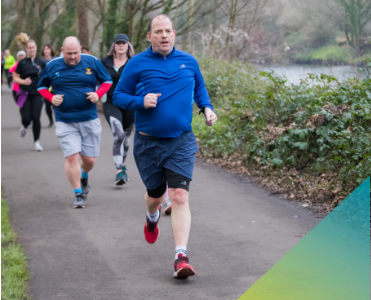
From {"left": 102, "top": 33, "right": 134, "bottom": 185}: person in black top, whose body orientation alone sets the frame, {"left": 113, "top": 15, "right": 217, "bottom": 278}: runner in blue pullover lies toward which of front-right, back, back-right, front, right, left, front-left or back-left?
front

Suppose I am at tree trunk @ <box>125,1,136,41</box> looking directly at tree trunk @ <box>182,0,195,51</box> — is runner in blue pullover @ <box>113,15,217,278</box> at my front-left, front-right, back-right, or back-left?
front-right

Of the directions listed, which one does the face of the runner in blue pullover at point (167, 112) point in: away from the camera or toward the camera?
toward the camera

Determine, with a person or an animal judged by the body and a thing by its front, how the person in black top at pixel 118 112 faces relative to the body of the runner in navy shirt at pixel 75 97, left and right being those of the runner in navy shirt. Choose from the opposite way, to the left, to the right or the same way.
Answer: the same way

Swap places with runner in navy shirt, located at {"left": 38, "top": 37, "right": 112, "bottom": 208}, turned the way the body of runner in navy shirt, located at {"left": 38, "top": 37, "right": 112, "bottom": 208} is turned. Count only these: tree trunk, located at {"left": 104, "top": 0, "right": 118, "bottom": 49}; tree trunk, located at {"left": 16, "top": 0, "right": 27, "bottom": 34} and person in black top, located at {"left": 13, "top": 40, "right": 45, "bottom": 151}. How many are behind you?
3

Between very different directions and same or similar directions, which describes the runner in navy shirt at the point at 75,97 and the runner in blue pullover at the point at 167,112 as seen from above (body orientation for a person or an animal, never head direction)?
same or similar directions

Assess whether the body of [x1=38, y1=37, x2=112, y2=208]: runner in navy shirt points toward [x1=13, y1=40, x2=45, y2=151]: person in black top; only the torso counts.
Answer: no

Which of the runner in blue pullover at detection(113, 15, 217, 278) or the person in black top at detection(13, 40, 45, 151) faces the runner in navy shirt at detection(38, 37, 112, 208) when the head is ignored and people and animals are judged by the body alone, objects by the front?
the person in black top

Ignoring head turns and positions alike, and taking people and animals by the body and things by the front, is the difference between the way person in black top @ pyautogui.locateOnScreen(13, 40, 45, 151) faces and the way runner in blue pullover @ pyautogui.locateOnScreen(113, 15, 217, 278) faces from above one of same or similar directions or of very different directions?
same or similar directions

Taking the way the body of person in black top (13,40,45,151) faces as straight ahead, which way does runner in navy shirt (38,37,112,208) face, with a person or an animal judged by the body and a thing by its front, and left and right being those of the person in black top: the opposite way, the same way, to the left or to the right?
the same way

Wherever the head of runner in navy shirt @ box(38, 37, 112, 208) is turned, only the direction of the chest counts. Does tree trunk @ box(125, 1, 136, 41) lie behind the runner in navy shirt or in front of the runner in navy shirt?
behind

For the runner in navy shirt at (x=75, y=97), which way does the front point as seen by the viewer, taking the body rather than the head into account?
toward the camera

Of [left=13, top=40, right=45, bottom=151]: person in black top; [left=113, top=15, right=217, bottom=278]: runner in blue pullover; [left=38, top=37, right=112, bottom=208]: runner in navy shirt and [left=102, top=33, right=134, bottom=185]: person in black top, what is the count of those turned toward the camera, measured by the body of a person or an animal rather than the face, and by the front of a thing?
4

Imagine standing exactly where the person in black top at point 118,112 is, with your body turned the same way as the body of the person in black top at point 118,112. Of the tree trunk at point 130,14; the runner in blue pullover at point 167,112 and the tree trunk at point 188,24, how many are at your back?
2

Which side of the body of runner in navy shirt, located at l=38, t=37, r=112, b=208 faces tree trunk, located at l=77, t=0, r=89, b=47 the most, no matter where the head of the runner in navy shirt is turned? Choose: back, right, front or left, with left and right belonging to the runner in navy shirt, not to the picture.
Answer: back

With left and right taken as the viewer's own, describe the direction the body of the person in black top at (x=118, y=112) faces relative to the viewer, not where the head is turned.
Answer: facing the viewer

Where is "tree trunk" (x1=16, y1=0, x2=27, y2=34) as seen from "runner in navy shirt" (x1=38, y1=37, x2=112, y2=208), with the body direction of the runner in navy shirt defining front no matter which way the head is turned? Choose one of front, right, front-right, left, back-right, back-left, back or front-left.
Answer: back

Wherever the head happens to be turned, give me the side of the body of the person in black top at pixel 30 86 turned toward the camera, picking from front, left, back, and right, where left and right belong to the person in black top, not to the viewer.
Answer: front

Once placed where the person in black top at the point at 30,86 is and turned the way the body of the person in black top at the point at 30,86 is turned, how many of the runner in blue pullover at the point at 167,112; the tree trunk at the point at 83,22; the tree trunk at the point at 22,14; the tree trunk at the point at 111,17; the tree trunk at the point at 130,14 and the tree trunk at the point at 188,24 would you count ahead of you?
1

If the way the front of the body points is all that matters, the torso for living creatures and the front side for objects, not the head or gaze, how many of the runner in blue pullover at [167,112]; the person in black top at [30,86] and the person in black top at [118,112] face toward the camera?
3

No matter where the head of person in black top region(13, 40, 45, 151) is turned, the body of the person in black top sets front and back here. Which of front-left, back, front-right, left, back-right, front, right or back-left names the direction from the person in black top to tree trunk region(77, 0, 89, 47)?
back
